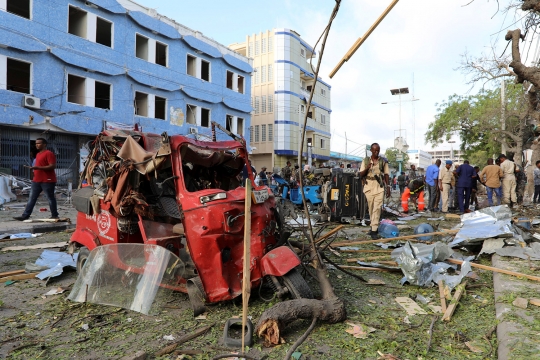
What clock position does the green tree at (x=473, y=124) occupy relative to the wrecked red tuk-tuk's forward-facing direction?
The green tree is roughly at 9 o'clock from the wrecked red tuk-tuk.

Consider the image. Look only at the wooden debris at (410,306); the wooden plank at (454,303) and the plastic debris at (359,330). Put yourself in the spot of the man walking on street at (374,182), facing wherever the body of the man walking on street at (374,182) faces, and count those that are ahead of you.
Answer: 3

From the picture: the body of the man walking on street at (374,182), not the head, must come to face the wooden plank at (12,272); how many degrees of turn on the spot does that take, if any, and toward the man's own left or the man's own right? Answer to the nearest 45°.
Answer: approximately 45° to the man's own right

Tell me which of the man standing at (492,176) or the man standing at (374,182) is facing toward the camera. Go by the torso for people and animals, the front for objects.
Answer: the man standing at (374,182)

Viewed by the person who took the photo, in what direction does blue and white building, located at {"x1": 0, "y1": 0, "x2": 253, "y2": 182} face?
facing the viewer and to the right of the viewer

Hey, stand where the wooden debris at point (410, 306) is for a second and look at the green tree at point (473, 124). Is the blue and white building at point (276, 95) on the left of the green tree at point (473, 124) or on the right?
left

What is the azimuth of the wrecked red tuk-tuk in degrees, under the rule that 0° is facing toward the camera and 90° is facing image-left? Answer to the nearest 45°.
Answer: approximately 315°

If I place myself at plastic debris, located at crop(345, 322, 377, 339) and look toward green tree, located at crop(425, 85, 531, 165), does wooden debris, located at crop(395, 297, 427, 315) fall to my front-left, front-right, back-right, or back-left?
front-right

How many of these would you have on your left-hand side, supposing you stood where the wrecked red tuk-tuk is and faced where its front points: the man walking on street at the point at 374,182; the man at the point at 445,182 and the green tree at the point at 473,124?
3

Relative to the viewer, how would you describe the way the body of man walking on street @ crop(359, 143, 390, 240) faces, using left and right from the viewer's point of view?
facing the viewer

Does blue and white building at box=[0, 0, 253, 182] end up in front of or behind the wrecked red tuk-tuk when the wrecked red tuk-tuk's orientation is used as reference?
behind

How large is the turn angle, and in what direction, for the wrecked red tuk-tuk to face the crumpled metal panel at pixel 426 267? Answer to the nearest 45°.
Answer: approximately 45° to its left
